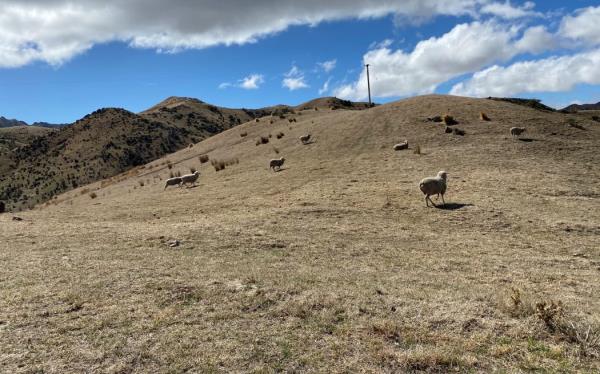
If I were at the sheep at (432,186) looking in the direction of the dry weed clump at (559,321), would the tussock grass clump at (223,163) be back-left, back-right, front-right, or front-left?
back-right

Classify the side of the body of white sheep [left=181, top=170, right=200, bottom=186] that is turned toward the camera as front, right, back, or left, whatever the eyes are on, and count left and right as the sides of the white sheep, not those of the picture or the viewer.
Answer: right

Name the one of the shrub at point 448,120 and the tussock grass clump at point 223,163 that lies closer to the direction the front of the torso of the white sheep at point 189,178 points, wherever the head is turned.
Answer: the shrub

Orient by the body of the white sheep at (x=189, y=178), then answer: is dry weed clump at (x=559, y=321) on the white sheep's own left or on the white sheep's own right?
on the white sheep's own right
